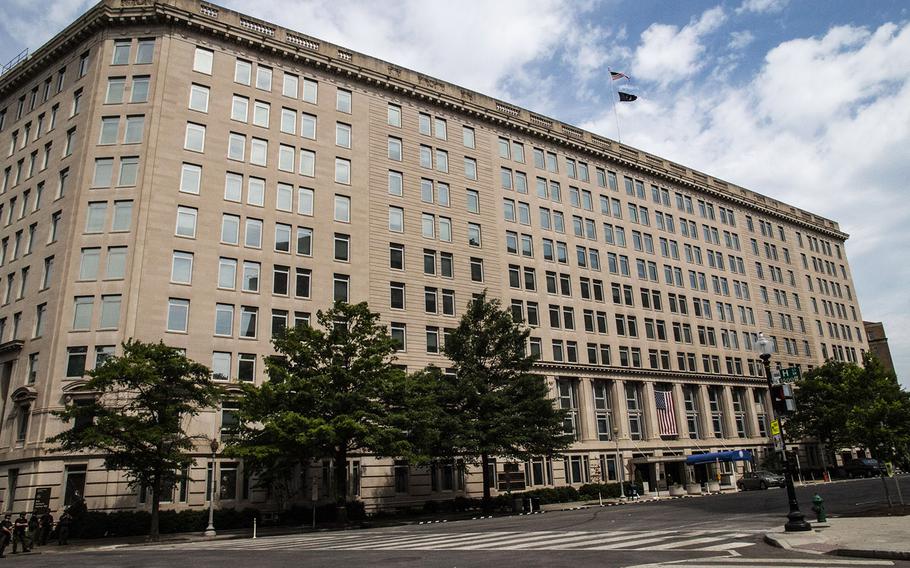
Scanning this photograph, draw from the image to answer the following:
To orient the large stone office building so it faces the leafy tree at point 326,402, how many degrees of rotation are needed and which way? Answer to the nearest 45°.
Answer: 0° — it already faces it

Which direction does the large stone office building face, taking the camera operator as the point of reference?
facing the viewer and to the right of the viewer
